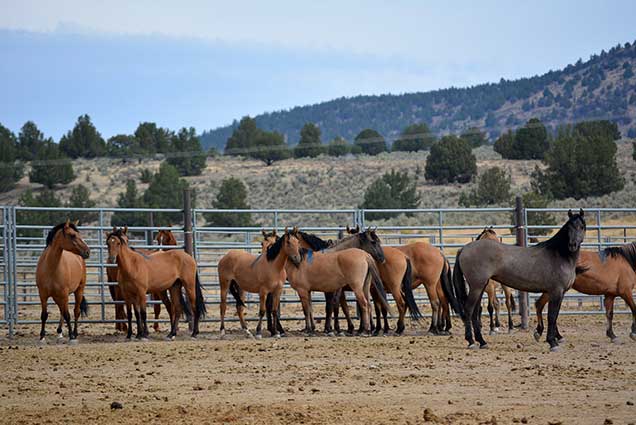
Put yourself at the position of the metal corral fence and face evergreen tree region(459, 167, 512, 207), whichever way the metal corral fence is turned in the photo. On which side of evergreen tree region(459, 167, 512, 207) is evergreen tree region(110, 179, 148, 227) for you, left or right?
left

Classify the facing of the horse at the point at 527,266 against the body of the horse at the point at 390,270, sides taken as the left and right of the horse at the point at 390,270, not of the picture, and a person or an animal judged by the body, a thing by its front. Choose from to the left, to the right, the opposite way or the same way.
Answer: the opposite way

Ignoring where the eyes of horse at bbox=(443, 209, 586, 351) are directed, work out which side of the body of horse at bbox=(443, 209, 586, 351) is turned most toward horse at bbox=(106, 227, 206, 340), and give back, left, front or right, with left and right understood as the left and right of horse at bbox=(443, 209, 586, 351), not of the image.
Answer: back

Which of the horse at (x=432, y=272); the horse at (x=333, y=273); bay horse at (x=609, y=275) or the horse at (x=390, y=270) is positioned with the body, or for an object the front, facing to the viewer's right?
the bay horse

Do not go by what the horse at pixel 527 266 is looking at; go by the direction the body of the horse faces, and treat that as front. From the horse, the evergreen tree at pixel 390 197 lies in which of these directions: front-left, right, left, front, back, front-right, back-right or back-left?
left

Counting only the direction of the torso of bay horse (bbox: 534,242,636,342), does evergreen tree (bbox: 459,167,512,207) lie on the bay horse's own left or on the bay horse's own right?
on the bay horse's own left

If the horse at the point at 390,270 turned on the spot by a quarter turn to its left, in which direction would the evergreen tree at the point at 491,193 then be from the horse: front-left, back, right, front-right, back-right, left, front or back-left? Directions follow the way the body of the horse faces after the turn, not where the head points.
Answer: back

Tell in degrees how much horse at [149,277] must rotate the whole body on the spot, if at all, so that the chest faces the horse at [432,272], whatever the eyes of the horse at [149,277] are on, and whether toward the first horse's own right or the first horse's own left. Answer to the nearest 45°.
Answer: approximately 135° to the first horse's own left

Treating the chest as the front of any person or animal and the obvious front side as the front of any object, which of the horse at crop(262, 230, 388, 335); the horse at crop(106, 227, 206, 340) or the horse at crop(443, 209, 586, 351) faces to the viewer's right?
the horse at crop(443, 209, 586, 351)

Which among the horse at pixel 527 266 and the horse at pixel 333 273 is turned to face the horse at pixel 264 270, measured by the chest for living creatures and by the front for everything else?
the horse at pixel 333 273

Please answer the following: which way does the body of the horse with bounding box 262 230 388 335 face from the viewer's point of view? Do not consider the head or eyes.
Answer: to the viewer's left

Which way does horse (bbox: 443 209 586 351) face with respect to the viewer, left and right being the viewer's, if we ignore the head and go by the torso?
facing to the right of the viewer

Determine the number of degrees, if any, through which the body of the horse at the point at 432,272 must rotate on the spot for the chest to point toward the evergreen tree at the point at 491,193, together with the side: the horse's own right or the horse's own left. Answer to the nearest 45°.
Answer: approximately 90° to the horse's own right

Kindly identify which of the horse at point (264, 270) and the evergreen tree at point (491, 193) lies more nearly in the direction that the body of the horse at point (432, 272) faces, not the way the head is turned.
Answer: the horse

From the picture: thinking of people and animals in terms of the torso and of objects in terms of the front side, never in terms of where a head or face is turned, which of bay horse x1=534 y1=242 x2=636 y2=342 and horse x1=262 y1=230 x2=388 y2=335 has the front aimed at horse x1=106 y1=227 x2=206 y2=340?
horse x1=262 y1=230 x2=388 y2=335
